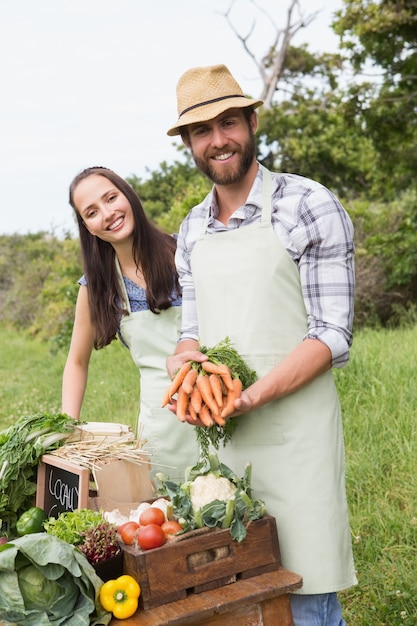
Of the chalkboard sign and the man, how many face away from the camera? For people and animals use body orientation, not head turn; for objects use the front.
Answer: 0

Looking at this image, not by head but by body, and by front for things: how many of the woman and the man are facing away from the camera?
0

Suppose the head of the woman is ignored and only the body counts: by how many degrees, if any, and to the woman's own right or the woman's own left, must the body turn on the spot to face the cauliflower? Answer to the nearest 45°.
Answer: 0° — they already face it

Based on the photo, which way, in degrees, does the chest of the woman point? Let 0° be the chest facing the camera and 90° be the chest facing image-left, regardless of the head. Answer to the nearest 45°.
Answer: approximately 0°

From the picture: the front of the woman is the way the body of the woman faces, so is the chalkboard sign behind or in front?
in front

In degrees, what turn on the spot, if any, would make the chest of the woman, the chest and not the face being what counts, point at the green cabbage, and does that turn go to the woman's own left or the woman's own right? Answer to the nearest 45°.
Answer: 0° — they already face it

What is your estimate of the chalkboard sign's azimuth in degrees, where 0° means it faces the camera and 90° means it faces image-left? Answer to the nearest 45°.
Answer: approximately 45°

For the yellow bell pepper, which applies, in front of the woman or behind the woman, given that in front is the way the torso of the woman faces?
in front

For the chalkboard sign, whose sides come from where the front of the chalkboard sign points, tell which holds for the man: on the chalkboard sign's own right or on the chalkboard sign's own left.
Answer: on the chalkboard sign's own left

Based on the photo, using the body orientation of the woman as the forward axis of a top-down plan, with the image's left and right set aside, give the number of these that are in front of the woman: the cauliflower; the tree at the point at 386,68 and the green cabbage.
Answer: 2
